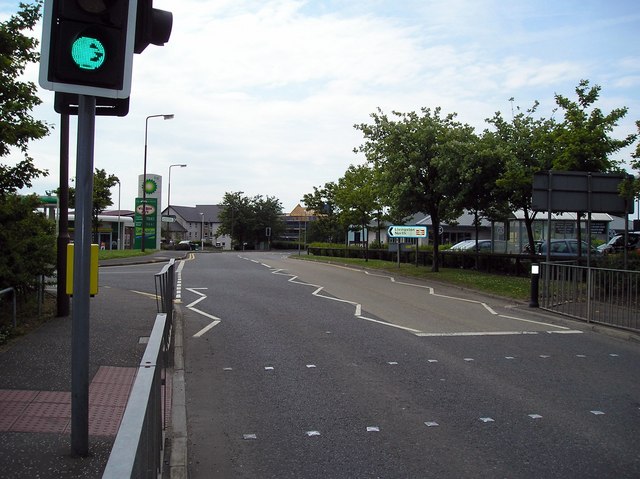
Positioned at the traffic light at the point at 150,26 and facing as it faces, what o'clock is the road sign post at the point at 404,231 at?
The road sign post is roughly at 10 o'clock from the traffic light.

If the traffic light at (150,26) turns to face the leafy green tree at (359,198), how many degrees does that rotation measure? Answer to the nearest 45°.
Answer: approximately 45° to its left

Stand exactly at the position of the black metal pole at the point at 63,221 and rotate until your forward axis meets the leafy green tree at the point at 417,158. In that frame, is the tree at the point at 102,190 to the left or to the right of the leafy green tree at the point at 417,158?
left

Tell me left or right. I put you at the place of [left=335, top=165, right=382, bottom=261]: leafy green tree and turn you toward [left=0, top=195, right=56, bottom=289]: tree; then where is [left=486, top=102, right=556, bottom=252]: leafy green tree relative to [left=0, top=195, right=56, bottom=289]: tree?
left

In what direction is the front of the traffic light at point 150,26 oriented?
to the viewer's right

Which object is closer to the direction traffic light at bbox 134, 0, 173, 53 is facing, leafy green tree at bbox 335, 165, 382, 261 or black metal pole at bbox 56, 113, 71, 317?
the leafy green tree

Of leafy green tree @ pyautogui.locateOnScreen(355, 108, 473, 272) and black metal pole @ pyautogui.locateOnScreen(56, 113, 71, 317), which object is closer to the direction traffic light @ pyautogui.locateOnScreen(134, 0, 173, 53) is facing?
the leafy green tree

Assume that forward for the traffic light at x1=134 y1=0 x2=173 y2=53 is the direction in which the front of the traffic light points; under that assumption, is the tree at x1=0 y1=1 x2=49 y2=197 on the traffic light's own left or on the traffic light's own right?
on the traffic light's own left

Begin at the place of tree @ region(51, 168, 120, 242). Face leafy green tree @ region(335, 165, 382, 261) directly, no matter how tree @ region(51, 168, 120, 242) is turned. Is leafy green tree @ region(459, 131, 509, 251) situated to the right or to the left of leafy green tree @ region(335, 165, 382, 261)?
right

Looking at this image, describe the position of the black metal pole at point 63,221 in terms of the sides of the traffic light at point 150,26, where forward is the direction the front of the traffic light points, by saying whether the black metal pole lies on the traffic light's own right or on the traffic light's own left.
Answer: on the traffic light's own left

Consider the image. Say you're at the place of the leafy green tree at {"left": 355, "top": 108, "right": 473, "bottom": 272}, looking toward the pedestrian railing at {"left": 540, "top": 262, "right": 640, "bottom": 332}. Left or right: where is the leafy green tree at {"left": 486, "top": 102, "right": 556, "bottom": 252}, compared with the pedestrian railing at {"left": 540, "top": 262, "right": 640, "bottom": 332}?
left
